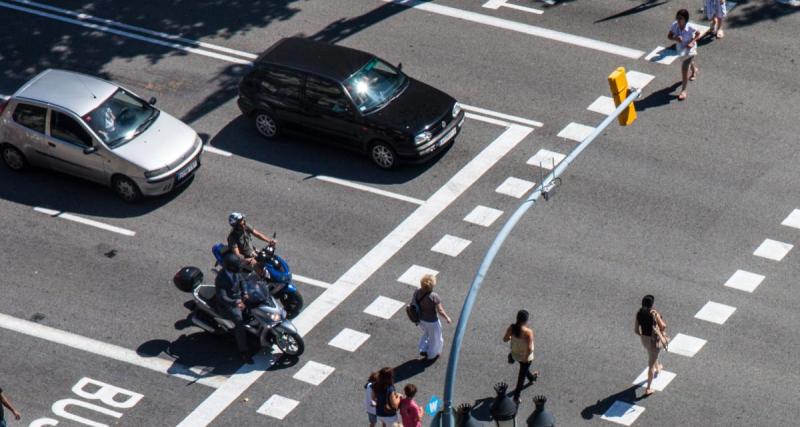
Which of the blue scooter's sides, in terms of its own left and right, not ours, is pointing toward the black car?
left

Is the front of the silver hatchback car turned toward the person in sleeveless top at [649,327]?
yes

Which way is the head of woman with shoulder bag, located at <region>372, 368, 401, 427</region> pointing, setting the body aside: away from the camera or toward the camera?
away from the camera

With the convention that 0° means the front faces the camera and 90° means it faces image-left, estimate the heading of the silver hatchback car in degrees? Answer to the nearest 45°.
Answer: approximately 315°

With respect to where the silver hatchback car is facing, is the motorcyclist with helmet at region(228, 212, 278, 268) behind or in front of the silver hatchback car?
in front

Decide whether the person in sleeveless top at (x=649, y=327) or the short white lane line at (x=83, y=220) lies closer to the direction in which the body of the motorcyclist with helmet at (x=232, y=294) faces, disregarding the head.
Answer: the person in sleeveless top

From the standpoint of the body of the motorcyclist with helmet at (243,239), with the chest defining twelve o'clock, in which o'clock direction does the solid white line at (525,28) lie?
The solid white line is roughly at 9 o'clock from the motorcyclist with helmet.

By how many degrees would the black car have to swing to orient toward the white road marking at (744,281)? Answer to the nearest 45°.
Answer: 0° — it already faces it

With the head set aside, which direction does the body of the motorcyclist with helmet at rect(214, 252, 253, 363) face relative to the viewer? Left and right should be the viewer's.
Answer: facing the viewer and to the right of the viewer

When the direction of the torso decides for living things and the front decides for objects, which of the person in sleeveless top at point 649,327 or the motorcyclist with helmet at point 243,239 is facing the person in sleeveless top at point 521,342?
the motorcyclist with helmet

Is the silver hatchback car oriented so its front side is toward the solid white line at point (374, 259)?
yes

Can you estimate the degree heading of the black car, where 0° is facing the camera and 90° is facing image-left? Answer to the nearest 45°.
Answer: approximately 315°
